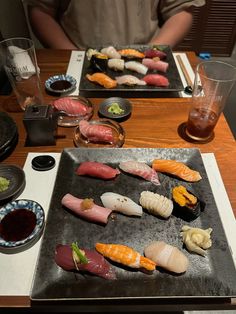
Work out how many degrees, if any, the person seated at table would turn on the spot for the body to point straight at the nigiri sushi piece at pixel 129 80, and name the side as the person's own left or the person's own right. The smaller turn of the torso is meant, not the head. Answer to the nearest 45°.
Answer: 0° — they already face it

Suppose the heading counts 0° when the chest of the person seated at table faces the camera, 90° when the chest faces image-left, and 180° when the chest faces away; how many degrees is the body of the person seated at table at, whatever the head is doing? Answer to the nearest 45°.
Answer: approximately 0°

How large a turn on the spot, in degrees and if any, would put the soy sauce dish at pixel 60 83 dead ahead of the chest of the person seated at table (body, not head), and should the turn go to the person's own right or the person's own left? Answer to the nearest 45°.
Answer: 0° — they already face it

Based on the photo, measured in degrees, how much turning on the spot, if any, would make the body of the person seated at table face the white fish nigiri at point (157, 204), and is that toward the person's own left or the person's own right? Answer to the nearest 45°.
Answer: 0° — they already face it

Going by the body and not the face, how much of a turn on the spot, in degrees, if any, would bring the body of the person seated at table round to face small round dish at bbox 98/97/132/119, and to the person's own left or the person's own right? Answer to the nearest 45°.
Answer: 0° — they already face it

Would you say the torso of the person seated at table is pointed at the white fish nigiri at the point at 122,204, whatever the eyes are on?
yes

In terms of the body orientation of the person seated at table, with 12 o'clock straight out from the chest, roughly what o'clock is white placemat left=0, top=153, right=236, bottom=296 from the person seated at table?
The white placemat is roughly at 12 o'clock from the person seated at table.

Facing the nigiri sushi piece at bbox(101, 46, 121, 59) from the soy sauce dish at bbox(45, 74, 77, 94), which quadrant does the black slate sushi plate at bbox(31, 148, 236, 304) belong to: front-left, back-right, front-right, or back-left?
back-right

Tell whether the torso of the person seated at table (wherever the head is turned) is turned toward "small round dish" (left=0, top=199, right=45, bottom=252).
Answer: yes
